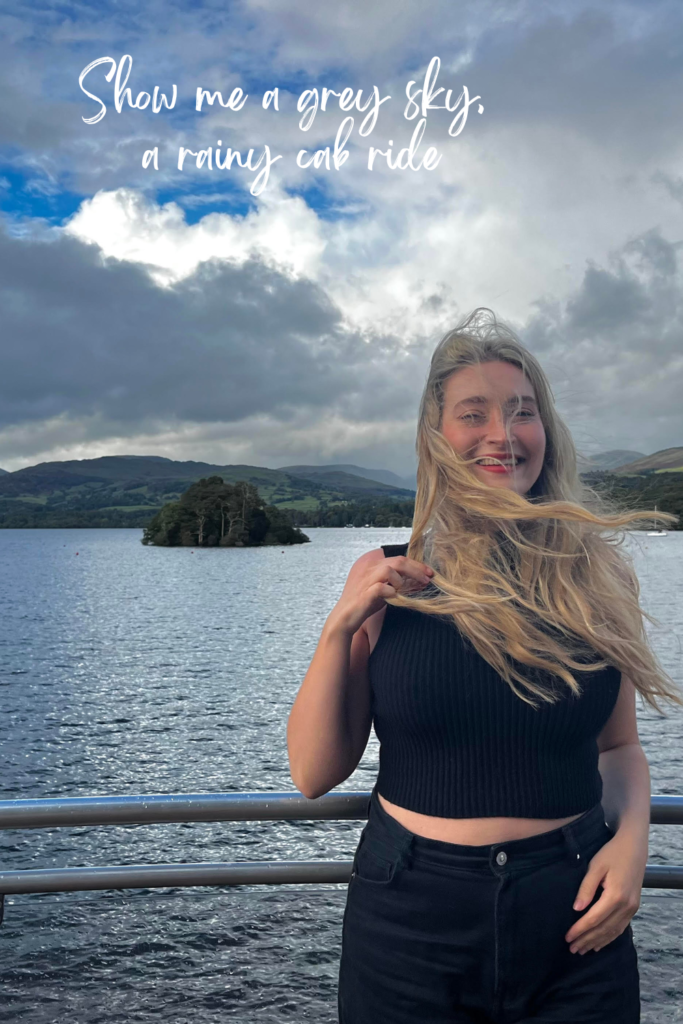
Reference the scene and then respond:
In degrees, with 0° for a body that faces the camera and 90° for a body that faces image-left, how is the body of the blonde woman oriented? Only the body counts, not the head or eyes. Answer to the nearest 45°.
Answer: approximately 0°
